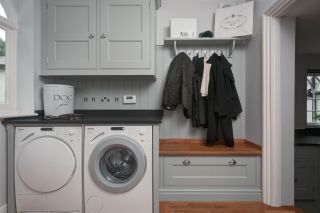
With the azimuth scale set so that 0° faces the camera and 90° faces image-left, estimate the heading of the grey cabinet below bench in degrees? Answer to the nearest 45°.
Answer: approximately 0°

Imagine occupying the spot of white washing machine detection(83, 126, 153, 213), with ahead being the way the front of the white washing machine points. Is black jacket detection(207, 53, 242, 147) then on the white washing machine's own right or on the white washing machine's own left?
on the white washing machine's own left

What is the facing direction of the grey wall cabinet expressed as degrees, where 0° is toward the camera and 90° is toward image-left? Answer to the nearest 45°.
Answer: approximately 0°
